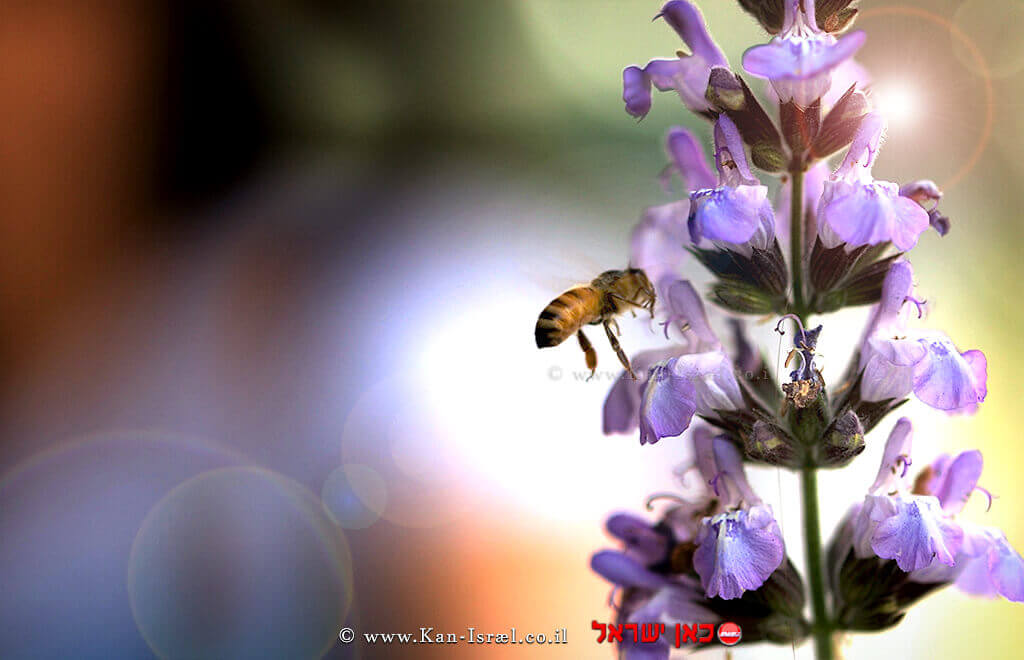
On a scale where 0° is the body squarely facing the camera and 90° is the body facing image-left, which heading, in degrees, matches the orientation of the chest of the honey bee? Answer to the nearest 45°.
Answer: approximately 270°
